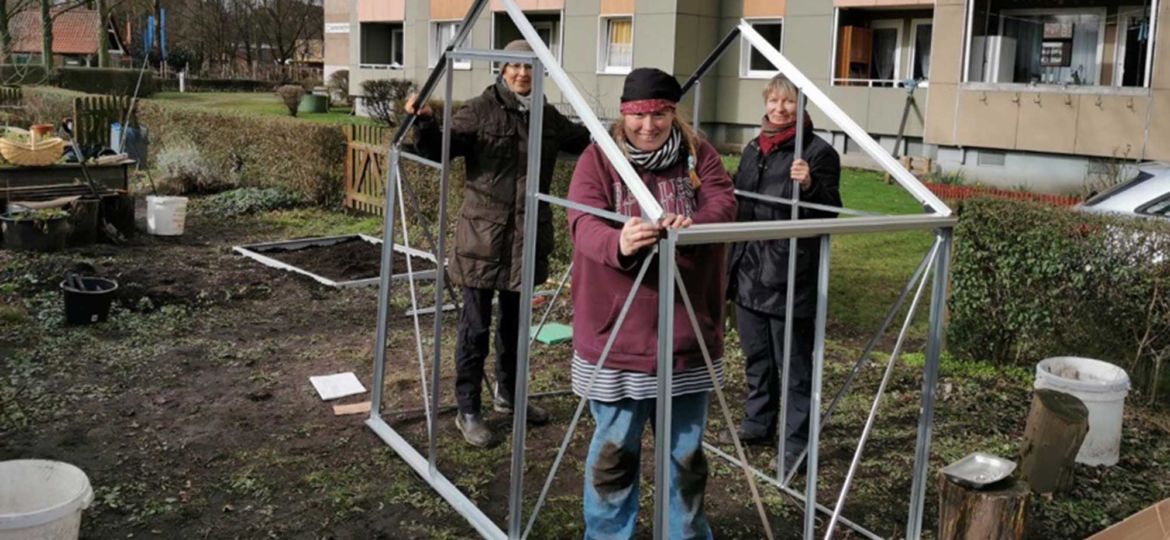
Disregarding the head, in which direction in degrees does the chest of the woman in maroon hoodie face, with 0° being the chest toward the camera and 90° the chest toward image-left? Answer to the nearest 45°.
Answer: approximately 0°

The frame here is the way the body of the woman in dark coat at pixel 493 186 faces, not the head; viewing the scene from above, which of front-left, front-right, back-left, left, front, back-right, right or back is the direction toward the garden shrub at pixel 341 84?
back-left

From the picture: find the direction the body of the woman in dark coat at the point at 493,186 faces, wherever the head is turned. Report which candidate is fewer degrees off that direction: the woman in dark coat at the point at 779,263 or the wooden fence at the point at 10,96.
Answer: the woman in dark coat

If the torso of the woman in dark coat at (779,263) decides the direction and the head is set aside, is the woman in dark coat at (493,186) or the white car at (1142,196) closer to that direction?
the woman in dark coat

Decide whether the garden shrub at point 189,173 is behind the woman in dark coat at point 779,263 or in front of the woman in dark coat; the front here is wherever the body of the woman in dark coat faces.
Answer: behind

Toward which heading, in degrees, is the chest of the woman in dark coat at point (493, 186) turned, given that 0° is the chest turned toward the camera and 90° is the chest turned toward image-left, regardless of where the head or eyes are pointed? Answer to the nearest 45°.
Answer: approximately 315°

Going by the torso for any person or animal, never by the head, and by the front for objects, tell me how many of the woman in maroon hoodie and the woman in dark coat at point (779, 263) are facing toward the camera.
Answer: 2
